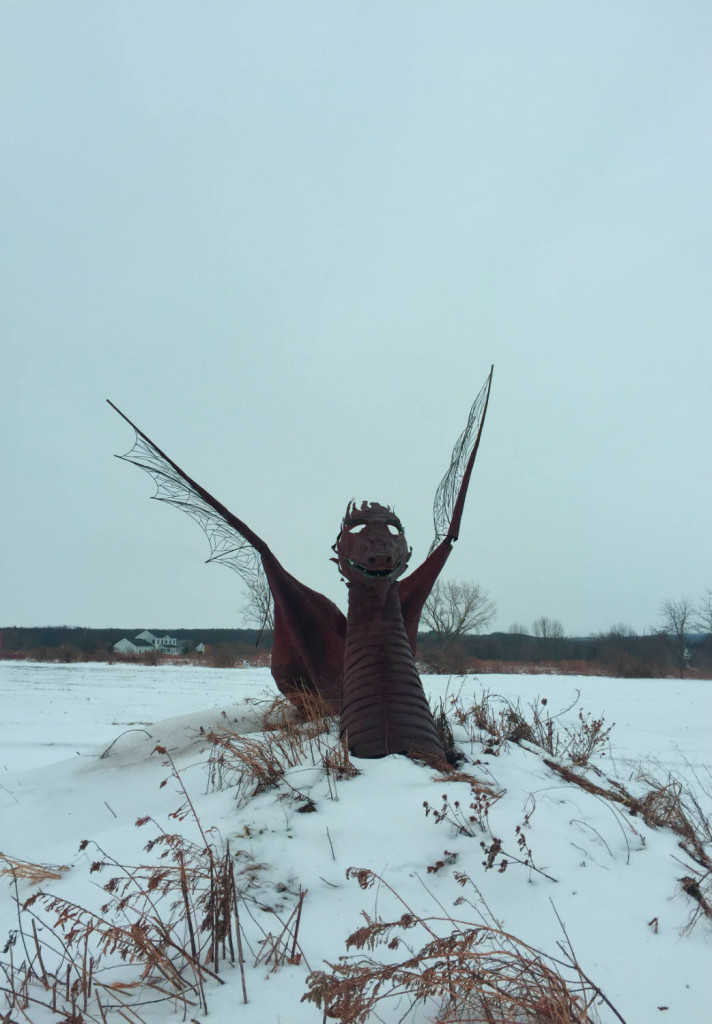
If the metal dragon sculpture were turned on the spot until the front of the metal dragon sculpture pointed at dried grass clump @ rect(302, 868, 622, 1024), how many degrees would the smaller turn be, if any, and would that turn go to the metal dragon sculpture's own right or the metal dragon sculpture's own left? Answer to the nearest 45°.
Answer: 0° — it already faces it

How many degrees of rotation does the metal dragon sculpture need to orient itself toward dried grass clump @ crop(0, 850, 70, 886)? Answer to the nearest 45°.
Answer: approximately 45° to its right

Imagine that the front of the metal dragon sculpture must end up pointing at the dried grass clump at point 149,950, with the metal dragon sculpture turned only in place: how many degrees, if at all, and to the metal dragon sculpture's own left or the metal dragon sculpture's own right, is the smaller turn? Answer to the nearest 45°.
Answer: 0° — it already faces it

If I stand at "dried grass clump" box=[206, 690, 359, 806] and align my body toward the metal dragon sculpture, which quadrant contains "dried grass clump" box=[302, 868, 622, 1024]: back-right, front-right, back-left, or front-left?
back-right

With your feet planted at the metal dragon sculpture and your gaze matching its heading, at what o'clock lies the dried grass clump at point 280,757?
The dried grass clump is roughly at 1 o'clock from the metal dragon sculpture.

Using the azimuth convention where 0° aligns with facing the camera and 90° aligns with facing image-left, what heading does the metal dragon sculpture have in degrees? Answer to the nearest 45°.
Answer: approximately 0°
